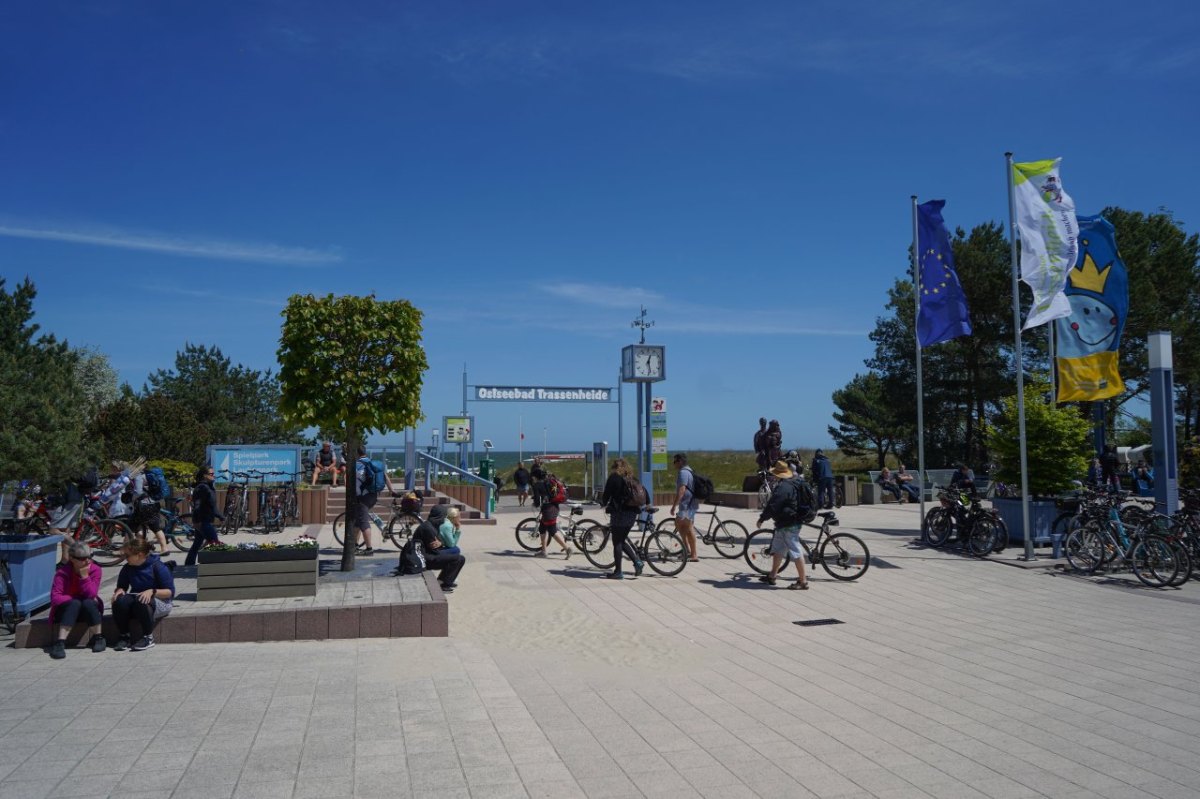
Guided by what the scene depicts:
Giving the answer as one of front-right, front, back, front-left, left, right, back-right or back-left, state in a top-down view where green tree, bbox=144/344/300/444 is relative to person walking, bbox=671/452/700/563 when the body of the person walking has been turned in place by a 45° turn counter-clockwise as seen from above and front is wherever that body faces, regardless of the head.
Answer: right

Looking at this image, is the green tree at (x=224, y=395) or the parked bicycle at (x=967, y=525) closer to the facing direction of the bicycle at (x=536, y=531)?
the green tree

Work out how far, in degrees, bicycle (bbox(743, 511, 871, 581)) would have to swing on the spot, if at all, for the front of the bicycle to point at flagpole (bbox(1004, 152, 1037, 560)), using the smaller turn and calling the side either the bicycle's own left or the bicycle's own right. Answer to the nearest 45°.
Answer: approximately 135° to the bicycle's own right

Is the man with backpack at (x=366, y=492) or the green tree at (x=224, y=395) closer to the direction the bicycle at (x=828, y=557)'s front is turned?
the man with backpack

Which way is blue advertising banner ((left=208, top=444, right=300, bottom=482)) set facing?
toward the camera

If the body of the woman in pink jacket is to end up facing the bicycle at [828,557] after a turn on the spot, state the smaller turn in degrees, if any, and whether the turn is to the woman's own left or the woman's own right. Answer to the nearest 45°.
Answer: approximately 90° to the woman's own left

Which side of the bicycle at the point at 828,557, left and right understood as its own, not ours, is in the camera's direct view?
left

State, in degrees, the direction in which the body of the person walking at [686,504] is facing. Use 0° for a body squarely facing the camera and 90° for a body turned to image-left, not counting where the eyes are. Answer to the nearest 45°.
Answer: approximately 90°

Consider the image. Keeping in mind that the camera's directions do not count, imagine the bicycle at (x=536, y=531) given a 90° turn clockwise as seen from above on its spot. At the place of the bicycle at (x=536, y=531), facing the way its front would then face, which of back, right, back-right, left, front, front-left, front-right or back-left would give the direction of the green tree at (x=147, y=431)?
front-left

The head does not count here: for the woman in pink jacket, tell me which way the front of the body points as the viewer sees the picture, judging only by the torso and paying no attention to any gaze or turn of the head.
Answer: toward the camera

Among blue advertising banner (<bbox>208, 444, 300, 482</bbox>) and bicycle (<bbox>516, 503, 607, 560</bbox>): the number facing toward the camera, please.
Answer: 1
